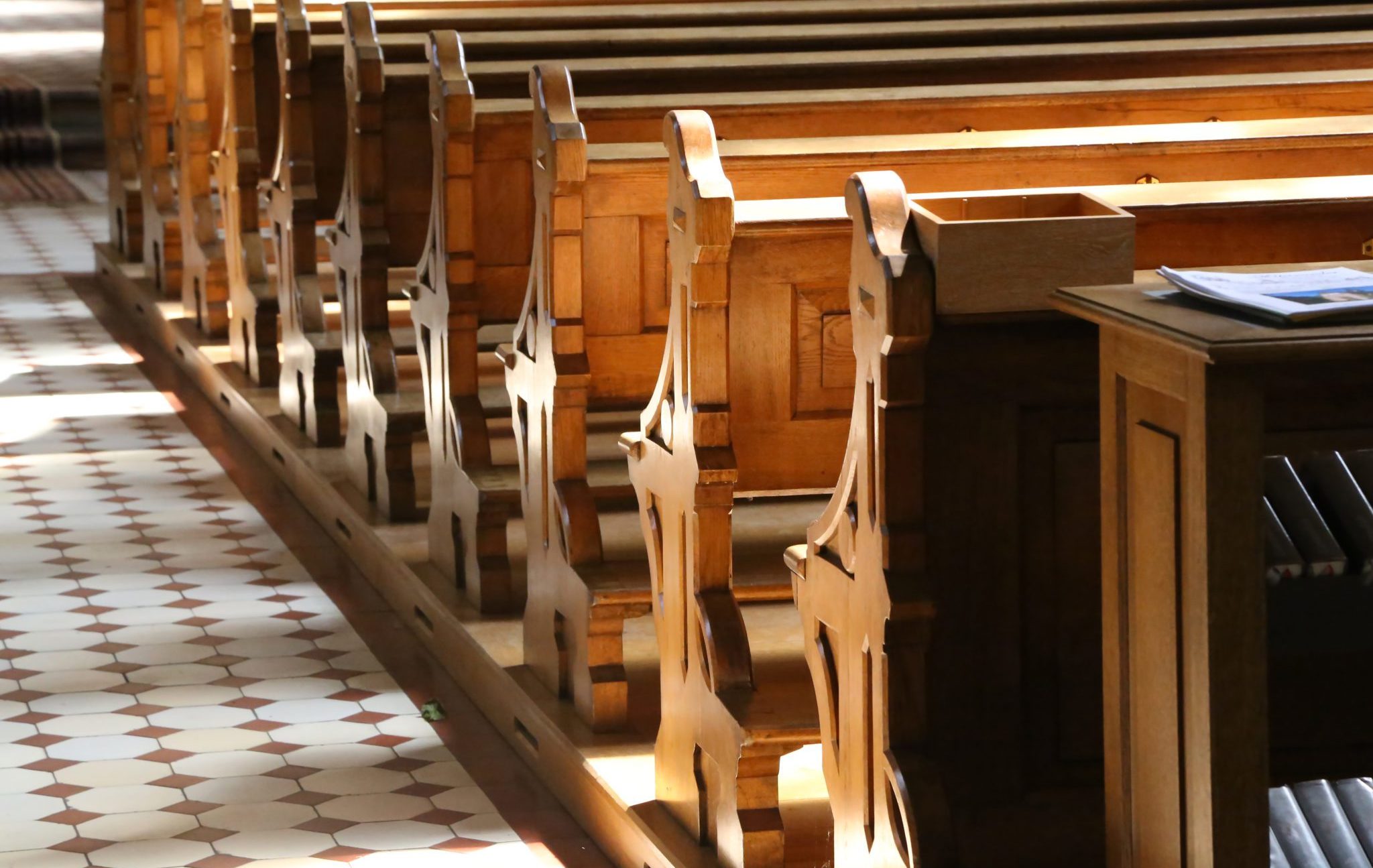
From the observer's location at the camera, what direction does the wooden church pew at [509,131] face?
facing away from the viewer

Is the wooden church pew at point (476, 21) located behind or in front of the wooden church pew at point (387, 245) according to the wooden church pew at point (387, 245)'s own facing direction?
in front

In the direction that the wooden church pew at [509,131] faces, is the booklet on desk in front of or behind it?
behind

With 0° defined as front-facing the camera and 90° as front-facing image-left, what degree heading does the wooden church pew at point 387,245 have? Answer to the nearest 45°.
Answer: approximately 180°
